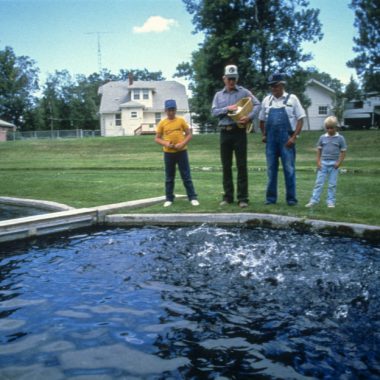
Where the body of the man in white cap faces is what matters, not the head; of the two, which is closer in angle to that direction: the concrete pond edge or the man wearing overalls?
the concrete pond edge

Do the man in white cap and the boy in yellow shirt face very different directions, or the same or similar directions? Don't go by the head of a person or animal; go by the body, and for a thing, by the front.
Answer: same or similar directions

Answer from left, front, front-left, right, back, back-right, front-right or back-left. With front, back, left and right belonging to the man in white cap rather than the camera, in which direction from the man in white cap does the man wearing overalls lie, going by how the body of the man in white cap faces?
left

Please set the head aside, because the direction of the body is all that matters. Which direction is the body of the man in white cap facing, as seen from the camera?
toward the camera

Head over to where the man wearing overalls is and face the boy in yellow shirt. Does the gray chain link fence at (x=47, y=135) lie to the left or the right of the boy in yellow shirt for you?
right

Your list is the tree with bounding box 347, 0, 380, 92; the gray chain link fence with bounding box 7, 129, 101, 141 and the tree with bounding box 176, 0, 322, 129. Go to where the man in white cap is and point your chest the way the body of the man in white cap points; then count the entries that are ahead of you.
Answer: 0

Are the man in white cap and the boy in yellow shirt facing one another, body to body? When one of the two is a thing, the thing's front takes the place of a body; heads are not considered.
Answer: no

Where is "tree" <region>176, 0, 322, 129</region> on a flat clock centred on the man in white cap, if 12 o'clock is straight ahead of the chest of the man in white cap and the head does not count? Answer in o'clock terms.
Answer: The tree is roughly at 6 o'clock from the man in white cap.

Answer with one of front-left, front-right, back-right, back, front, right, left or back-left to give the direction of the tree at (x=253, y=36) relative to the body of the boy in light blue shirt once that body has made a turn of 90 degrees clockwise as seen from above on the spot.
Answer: right

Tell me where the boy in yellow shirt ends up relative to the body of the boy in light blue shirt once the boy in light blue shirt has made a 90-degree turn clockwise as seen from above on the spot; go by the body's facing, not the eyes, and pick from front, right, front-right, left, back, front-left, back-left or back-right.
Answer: front

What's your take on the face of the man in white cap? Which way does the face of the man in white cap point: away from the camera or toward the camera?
toward the camera

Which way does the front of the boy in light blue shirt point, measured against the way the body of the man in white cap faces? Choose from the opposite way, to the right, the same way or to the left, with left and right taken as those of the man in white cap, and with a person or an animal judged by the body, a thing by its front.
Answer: the same way

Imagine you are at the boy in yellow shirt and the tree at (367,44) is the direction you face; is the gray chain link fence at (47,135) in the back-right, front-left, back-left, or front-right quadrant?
front-left

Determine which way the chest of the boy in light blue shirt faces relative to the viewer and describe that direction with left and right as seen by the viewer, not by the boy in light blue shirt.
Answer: facing the viewer

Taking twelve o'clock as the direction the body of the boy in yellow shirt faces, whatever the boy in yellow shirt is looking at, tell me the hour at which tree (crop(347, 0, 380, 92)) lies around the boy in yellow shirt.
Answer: The tree is roughly at 7 o'clock from the boy in yellow shirt.

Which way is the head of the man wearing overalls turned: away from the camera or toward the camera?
toward the camera

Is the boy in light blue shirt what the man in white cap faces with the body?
no
